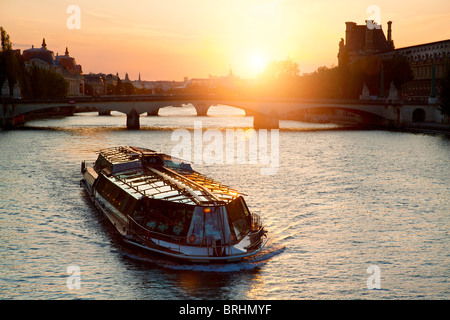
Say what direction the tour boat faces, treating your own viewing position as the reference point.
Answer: facing the viewer and to the right of the viewer
